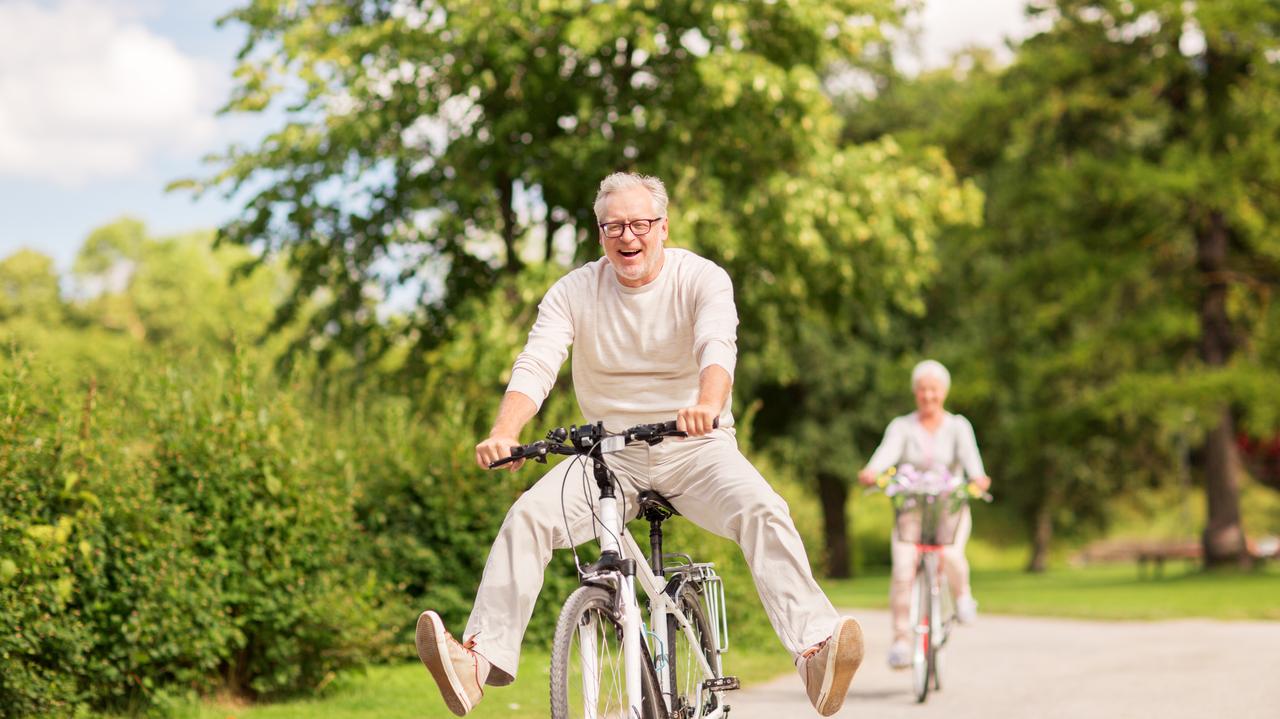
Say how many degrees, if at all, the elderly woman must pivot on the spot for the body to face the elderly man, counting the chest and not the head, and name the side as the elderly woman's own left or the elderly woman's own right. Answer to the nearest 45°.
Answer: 0° — they already face them

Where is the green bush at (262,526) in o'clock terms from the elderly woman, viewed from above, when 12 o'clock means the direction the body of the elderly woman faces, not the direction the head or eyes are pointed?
The green bush is roughly at 2 o'clock from the elderly woman.

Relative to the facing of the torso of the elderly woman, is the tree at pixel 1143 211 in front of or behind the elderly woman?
behind

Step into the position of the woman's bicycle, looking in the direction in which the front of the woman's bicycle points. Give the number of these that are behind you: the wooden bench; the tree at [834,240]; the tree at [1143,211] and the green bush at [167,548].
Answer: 3

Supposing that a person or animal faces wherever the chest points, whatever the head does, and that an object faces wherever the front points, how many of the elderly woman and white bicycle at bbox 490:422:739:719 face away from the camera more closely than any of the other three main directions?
0

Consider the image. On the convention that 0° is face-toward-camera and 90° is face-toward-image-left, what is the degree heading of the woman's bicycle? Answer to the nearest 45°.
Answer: approximately 0°

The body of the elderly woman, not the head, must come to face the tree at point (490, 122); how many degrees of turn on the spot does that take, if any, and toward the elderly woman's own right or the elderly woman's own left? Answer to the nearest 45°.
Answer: approximately 135° to the elderly woman's own right

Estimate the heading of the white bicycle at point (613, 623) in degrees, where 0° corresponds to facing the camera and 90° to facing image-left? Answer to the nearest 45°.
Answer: approximately 45°

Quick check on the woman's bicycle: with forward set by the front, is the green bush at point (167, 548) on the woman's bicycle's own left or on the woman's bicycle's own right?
on the woman's bicycle's own right

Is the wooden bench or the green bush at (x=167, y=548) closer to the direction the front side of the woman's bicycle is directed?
the green bush

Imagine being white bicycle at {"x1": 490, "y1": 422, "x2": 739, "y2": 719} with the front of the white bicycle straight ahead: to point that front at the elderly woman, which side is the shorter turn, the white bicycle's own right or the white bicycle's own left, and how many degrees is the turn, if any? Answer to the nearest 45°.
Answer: approximately 180°

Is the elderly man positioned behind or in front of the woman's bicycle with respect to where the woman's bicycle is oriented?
in front
